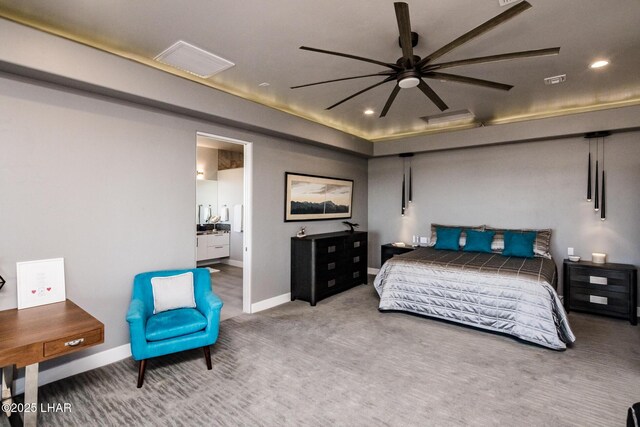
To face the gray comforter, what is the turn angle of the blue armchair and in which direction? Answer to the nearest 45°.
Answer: approximately 45° to its left

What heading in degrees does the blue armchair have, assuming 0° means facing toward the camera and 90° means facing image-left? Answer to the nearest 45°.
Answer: approximately 315°

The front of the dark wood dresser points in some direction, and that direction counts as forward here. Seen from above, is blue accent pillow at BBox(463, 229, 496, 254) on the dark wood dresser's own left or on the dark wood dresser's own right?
on the dark wood dresser's own left

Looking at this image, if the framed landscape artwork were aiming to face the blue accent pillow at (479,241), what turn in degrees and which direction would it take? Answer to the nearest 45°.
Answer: approximately 45° to its left

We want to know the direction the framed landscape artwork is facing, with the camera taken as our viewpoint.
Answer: facing the viewer and to the right of the viewer

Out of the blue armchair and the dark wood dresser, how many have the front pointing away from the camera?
0

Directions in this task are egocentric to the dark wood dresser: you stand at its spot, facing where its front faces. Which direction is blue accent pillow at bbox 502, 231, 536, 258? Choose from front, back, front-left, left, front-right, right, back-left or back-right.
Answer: front-left

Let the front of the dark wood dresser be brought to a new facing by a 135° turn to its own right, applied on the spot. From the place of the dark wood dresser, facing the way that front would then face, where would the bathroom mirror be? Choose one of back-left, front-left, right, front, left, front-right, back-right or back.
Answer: front-right

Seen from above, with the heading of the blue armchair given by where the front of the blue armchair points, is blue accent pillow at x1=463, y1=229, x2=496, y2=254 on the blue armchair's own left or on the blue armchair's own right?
on the blue armchair's own left

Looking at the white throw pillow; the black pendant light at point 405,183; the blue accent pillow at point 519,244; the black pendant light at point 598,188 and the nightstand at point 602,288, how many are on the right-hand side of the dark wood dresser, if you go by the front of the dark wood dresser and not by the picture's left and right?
1

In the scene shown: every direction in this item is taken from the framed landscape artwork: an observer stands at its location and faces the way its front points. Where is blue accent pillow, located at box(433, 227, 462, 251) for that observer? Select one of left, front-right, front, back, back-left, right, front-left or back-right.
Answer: front-left

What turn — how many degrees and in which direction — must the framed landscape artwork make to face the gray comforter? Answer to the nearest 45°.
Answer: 0° — it already faces it

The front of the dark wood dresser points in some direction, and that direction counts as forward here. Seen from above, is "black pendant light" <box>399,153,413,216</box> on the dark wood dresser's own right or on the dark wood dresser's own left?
on the dark wood dresser's own left

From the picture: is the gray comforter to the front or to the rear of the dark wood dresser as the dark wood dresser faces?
to the front

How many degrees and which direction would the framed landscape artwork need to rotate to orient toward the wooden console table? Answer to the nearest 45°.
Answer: approximately 90° to its right

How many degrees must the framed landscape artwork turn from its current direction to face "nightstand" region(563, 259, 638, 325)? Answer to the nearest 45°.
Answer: approximately 45° to its left

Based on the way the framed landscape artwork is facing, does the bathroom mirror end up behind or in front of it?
behind

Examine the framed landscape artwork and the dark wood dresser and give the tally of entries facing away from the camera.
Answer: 0
